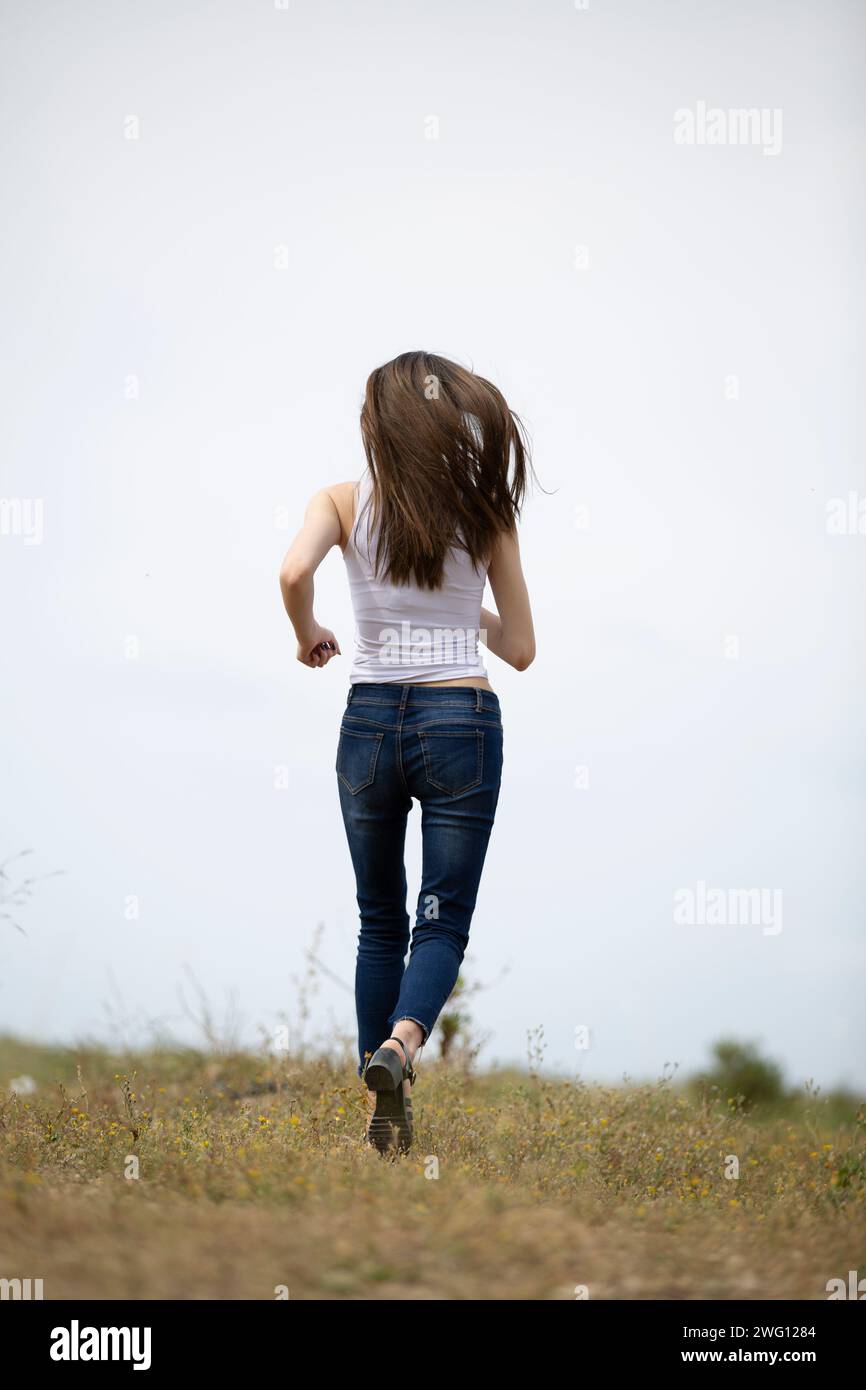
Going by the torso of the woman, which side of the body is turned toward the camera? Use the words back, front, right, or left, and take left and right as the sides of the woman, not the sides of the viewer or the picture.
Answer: back

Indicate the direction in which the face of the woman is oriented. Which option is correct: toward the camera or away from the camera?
away from the camera
